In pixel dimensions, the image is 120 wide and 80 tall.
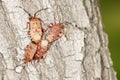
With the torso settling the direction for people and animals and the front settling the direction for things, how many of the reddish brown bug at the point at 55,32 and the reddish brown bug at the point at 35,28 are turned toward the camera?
0

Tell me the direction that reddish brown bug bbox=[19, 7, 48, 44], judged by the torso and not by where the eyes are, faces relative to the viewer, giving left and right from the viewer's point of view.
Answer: facing away from the viewer

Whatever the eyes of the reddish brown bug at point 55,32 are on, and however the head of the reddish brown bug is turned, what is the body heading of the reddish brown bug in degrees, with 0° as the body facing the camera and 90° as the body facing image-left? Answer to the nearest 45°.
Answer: approximately 225°
